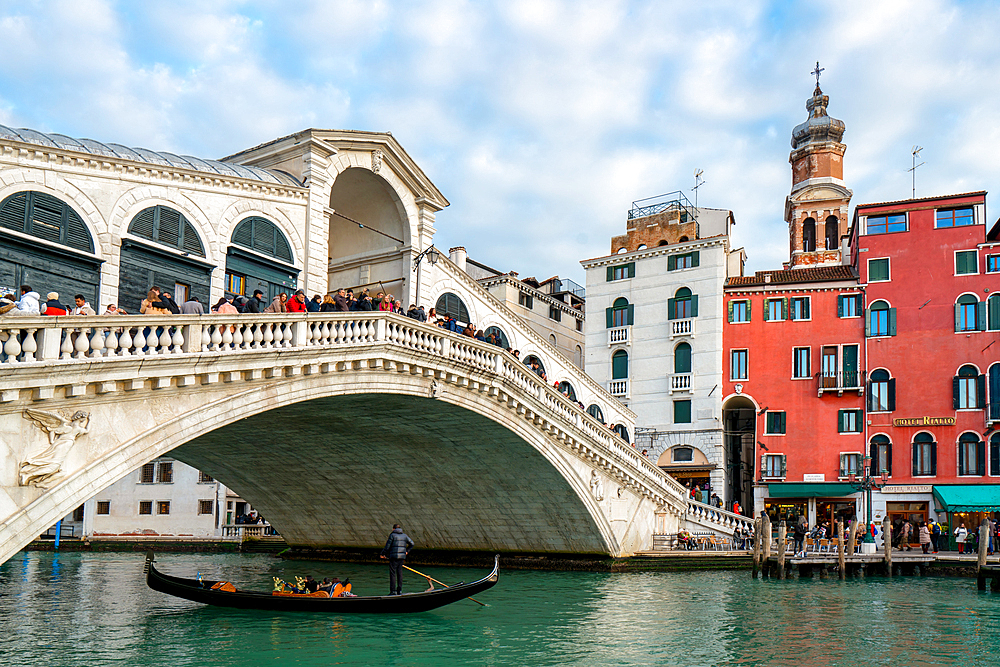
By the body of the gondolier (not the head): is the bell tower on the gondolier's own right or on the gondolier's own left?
on the gondolier's own right

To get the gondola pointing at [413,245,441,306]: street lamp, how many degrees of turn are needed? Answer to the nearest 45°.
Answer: approximately 90° to its right

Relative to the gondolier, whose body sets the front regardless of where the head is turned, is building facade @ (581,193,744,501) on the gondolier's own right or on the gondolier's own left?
on the gondolier's own right

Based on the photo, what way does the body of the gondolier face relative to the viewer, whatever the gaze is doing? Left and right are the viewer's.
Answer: facing away from the viewer and to the left of the viewer

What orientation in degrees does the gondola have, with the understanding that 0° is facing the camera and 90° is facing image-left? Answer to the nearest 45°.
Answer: approximately 90°
